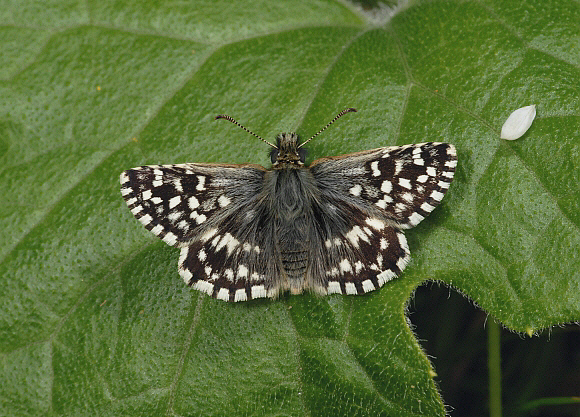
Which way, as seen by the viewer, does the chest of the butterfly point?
away from the camera
